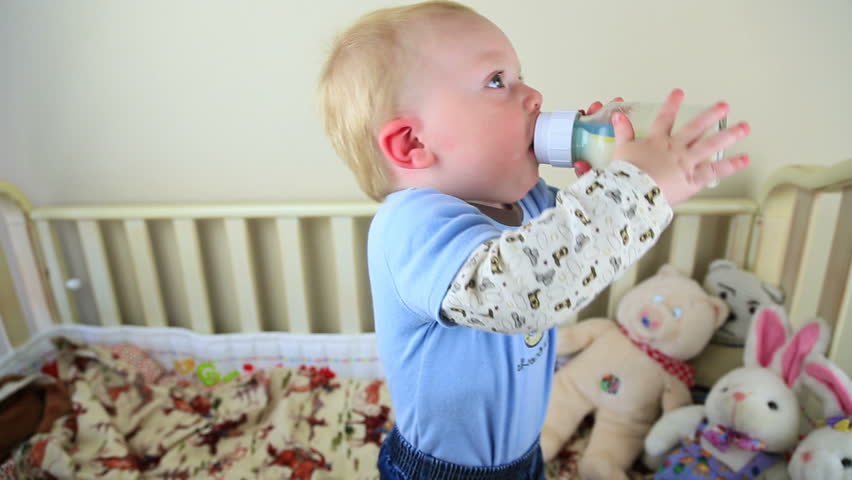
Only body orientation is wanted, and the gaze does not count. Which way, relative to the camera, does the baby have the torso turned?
to the viewer's right

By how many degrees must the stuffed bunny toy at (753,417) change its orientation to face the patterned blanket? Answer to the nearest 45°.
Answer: approximately 45° to its right

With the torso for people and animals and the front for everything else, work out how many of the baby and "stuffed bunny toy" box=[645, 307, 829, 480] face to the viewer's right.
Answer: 1

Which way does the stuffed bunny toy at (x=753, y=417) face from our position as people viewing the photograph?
facing the viewer and to the left of the viewer

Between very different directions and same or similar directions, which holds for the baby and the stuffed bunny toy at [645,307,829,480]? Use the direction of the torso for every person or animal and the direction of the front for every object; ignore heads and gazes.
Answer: very different directions

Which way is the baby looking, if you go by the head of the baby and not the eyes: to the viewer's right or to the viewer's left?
to the viewer's right
